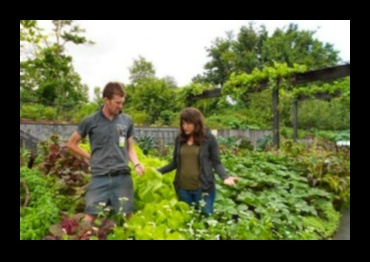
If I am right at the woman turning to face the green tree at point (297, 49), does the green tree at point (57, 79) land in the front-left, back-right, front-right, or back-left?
front-left

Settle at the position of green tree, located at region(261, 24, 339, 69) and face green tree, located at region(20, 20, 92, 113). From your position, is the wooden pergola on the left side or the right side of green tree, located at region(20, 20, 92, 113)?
left

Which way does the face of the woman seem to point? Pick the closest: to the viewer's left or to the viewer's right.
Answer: to the viewer's left

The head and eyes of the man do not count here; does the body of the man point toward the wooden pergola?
no

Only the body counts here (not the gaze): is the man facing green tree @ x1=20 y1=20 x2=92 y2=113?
no

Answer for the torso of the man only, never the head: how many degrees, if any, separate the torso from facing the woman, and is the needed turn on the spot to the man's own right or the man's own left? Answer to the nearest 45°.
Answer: approximately 45° to the man's own left

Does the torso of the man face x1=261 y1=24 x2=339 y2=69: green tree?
no

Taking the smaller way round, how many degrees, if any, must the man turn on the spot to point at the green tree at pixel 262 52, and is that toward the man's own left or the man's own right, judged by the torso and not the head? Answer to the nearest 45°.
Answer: approximately 90° to the man's own left

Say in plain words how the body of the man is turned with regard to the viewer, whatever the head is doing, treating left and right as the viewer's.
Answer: facing the viewer and to the right of the viewer

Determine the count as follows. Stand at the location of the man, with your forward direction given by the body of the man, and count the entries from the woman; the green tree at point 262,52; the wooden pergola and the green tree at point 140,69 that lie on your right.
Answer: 0

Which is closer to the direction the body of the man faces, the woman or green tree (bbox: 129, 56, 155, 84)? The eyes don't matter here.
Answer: the woman

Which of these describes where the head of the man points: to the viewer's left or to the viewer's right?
to the viewer's right
